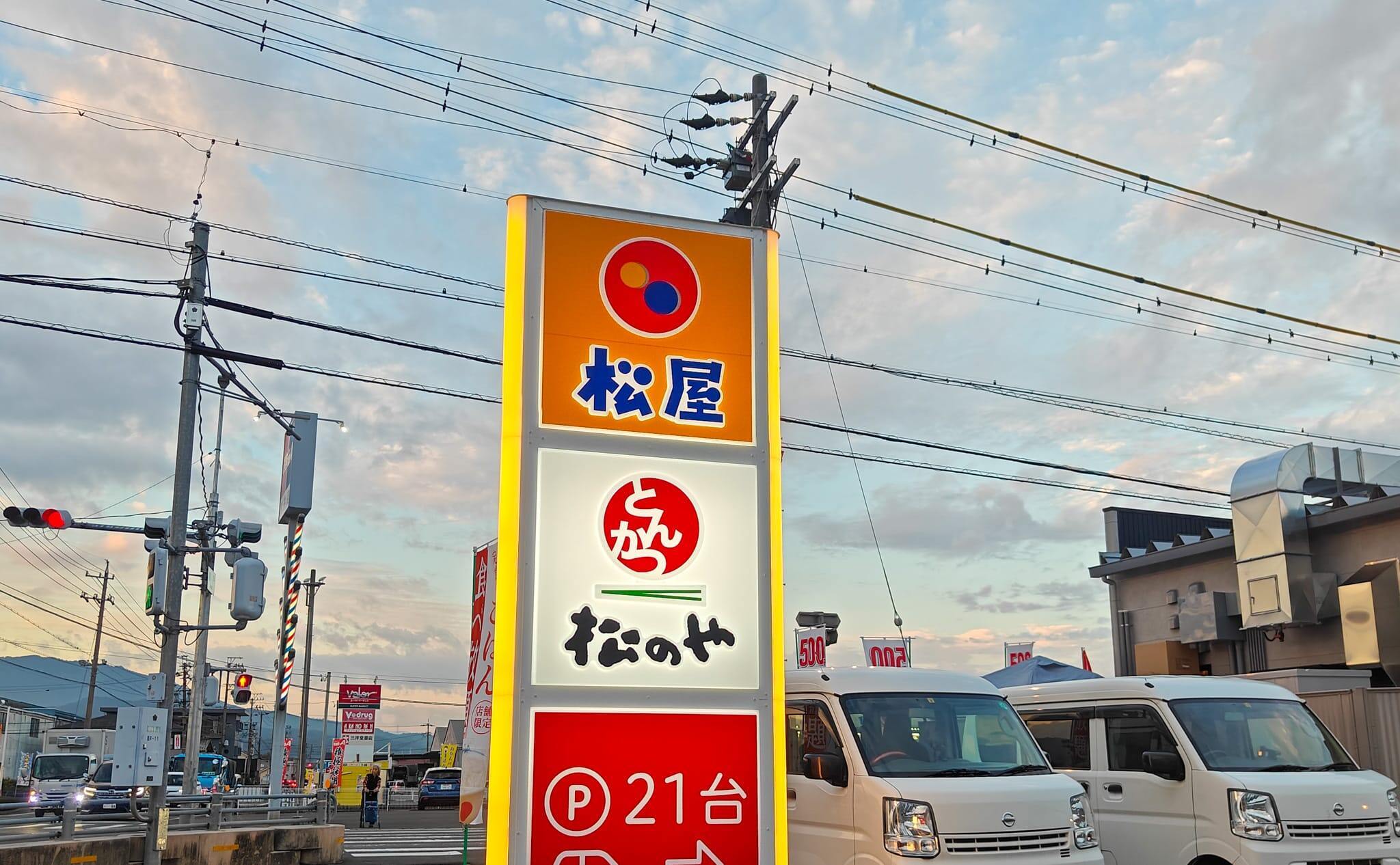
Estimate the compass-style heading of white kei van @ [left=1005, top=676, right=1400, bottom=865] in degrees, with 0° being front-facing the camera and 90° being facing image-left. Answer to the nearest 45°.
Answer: approximately 315°

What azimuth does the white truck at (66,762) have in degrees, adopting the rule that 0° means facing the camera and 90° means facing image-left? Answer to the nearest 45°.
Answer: approximately 0°

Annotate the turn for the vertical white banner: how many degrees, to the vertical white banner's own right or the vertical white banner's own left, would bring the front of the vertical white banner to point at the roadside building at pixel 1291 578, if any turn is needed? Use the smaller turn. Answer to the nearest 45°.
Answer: approximately 180°

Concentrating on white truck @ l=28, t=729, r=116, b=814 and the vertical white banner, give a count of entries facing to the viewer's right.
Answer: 0

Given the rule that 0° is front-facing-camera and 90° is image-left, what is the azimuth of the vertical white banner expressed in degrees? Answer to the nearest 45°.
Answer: approximately 45°

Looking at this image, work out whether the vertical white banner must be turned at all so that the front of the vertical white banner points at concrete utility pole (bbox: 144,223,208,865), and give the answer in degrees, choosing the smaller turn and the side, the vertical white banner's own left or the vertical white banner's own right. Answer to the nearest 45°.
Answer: approximately 90° to the vertical white banner's own right

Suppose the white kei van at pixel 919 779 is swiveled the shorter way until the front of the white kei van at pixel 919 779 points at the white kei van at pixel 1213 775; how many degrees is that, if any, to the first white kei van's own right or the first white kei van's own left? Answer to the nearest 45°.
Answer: approximately 90° to the first white kei van's own left

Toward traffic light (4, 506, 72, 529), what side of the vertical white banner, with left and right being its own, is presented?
right
